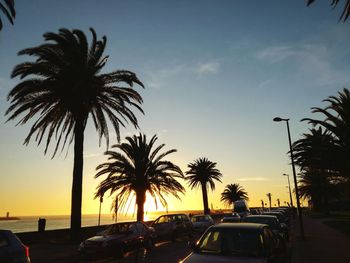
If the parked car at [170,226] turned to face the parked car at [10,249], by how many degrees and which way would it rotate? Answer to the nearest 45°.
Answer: approximately 45° to its left

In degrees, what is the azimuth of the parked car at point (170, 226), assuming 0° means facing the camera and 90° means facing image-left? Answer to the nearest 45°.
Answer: approximately 45°

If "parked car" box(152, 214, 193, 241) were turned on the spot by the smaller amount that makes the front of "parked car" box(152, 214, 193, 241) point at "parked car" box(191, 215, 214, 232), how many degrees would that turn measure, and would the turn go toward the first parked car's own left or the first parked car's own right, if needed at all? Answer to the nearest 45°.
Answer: approximately 180°

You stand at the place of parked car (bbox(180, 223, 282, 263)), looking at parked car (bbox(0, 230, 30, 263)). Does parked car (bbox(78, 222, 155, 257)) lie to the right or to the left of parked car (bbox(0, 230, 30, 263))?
right

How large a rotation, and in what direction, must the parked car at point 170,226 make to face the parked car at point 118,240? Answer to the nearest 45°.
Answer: approximately 45° to its left

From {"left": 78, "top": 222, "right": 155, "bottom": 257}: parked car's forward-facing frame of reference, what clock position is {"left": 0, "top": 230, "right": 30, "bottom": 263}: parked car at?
{"left": 0, "top": 230, "right": 30, "bottom": 263}: parked car is roughly at 11 o'clock from {"left": 78, "top": 222, "right": 155, "bottom": 257}: parked car.

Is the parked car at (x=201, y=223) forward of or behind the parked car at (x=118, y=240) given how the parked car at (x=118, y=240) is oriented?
behind

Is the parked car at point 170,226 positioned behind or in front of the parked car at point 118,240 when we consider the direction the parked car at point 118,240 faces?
behind
